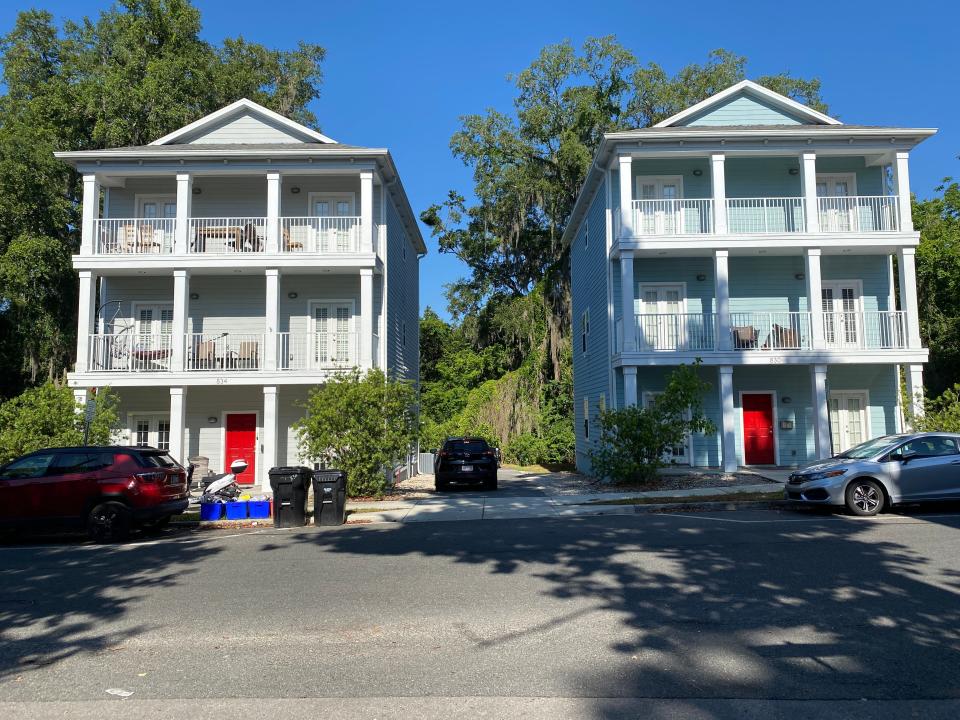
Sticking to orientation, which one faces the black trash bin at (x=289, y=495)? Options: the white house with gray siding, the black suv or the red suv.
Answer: the white house with gray siding

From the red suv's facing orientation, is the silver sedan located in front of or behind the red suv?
behind

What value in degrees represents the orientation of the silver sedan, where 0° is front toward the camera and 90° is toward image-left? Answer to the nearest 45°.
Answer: approximately 45°

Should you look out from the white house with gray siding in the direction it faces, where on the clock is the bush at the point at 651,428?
The bush is roughly at 10 o'clock from the white house with gray siding.

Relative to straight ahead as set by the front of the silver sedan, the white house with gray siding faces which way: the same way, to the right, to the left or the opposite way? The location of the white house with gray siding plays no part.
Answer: to the left

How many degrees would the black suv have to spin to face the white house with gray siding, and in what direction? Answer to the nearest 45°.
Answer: approximately 90° to its left

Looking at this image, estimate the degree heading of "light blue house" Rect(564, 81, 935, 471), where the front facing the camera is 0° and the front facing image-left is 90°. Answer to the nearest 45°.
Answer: approximately 0°

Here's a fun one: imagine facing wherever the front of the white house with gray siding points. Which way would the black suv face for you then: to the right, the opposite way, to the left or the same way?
the opposite way

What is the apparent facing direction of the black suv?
away from the camera

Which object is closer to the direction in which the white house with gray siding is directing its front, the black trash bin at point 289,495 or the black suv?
the black trash bin

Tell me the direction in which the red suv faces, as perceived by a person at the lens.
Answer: facing away from the viewer and to the left of the viewer

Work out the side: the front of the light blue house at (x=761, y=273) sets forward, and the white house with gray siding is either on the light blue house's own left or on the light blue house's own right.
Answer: on the light blue house's own right
